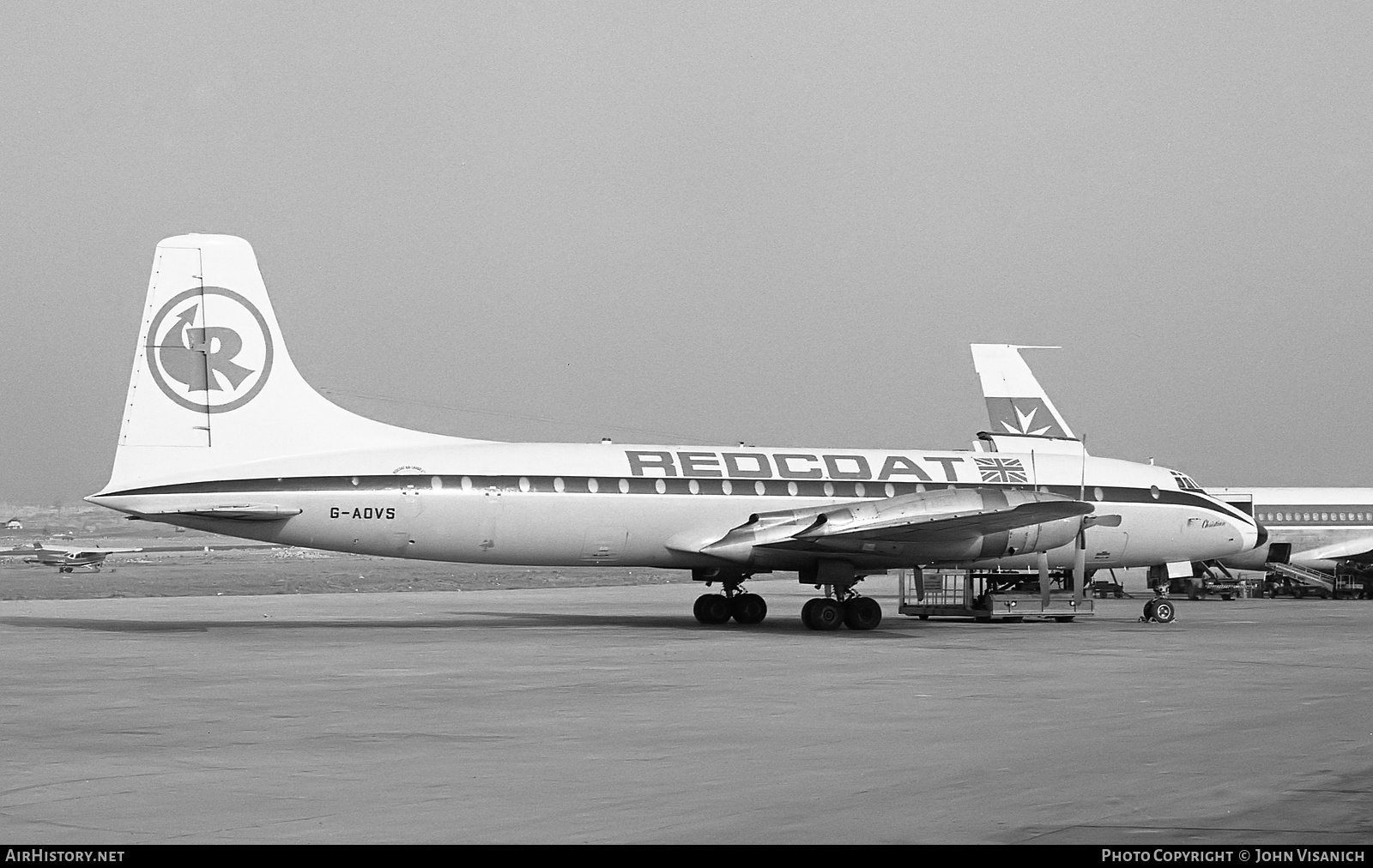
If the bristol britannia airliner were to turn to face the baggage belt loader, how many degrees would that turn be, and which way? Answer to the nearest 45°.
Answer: approximately 45° to its left

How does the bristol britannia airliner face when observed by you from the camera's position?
facing to the right of the viewer

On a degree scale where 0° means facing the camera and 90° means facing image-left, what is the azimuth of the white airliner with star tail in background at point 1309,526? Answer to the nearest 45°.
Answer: approximately 270°

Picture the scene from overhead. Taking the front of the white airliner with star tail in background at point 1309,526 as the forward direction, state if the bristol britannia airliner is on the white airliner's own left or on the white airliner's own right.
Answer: on the white airliner's own right

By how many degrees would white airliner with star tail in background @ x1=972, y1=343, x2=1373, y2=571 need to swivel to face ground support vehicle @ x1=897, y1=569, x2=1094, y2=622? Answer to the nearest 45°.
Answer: approximately 135° to its right

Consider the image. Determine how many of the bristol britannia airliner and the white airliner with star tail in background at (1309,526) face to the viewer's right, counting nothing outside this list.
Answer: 2
